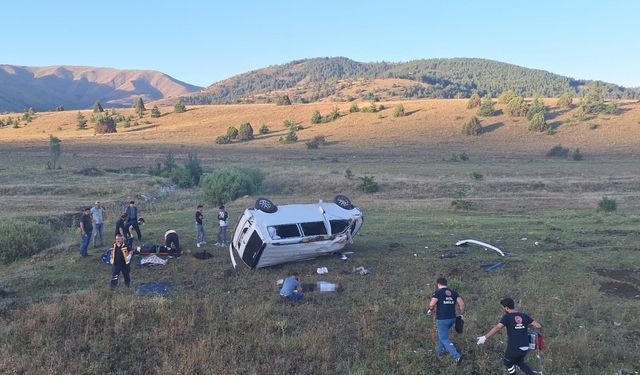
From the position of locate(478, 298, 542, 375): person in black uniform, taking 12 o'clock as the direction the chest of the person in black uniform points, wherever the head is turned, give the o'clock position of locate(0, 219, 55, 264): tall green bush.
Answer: The tall green bush is roughly at 11 o'clock from the person in black uniform.

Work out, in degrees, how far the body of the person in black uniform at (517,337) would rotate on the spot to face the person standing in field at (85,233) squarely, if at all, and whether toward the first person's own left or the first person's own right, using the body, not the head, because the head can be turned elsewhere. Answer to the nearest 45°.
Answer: approximately 45° to the first person's own left

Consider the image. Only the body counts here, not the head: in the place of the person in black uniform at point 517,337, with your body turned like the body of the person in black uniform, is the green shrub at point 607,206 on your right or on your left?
on your right

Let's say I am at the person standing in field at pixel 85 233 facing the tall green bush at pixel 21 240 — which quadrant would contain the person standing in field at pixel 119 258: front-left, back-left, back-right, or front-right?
back-left

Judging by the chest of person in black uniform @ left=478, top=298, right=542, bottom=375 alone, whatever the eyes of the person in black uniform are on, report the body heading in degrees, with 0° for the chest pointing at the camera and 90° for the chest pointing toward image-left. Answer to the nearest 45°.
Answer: approximately 135°

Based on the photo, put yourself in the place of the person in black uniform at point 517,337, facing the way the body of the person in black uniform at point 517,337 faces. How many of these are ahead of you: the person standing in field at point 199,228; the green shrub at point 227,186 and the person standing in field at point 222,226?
3
